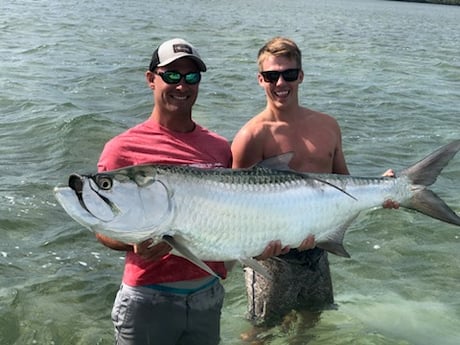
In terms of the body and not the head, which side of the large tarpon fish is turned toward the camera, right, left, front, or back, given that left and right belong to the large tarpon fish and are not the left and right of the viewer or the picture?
left
